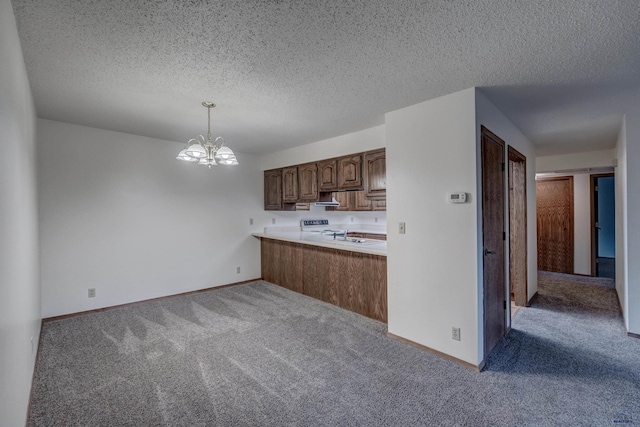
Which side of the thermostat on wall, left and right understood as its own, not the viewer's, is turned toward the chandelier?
right

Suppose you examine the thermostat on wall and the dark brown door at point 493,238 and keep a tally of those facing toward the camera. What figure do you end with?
1

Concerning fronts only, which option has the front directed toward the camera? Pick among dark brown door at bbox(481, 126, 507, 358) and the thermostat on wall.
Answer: the thermostat on wall

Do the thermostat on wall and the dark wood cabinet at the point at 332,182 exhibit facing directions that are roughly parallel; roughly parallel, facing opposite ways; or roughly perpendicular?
roughly parallel

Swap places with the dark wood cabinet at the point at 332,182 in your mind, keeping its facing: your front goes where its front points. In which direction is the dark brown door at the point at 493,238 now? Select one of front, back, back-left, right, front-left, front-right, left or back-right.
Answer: left

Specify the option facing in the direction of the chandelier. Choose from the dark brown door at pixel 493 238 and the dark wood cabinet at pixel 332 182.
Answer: the dark wood cabinet

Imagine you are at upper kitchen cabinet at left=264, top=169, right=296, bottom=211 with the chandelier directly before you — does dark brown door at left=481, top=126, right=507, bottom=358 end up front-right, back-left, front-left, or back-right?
front-left

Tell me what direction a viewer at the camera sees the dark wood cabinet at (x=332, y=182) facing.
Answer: facing the viewer and to the left of the viewer

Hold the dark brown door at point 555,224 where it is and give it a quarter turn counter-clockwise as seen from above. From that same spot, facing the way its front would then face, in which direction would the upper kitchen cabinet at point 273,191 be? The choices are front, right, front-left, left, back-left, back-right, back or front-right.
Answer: right

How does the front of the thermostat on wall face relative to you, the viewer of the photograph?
facing the viewer

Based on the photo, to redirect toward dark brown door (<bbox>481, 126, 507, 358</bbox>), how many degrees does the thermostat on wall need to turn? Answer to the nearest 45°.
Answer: approximately 135° to its left

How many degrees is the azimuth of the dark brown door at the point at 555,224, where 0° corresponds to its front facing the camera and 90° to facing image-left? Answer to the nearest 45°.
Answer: approximately 45°

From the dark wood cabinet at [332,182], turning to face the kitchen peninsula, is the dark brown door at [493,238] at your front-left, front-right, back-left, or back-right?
front-left

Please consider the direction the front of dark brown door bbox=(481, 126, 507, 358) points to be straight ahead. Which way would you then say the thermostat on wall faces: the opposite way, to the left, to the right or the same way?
to the right

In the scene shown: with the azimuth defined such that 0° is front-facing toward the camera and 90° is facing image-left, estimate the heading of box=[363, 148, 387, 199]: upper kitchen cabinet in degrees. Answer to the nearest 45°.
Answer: approximately 45°
